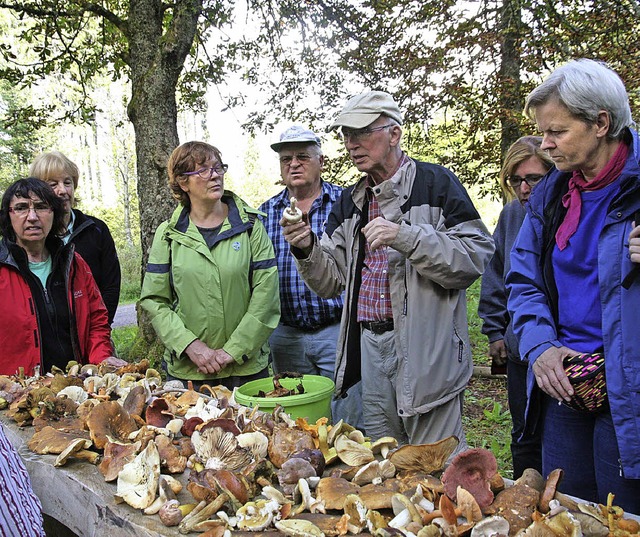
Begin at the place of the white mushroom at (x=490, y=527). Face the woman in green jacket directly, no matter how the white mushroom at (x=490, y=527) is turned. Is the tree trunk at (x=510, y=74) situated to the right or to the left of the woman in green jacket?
right

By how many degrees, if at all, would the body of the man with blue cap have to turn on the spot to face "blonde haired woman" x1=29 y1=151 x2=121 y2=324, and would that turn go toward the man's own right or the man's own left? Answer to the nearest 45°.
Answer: approximately 90° to the man's own right
